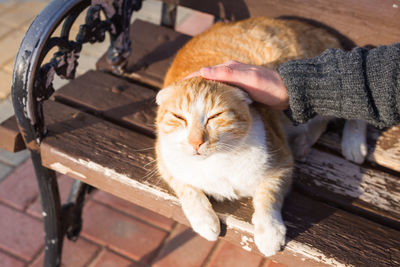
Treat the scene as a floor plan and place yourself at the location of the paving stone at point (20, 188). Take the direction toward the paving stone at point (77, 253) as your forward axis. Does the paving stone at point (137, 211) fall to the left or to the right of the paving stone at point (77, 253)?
left

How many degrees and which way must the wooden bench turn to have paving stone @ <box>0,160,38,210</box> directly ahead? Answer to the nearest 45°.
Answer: approximately 90° to its right

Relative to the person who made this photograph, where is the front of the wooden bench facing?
facing the viewer and to the left of the viewer
